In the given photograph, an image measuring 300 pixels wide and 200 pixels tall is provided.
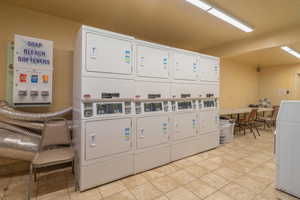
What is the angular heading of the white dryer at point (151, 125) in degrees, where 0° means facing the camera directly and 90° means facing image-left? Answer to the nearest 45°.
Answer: approximately 315°

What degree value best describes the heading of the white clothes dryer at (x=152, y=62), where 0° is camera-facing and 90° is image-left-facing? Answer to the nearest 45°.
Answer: approximately 315°

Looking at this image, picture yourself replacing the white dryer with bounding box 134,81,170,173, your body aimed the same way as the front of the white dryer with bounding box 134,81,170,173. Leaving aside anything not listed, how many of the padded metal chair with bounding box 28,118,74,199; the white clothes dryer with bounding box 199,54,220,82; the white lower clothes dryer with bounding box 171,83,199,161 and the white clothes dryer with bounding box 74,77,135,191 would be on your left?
2

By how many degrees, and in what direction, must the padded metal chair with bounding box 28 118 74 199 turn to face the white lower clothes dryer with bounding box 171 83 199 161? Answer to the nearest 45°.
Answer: approximately 90° to its left
